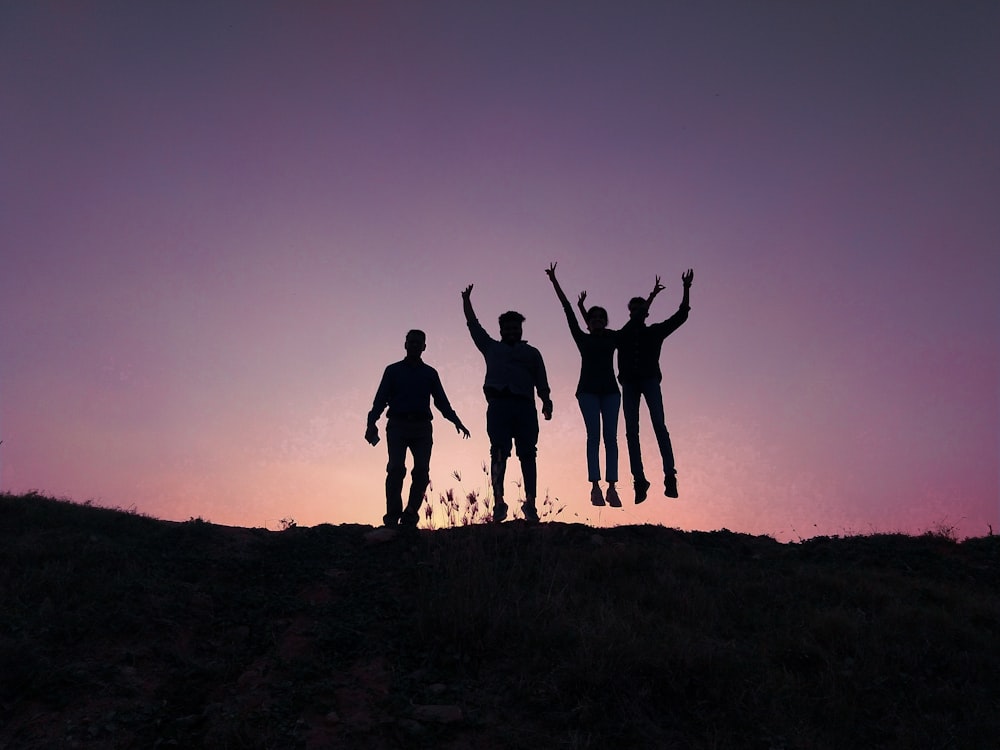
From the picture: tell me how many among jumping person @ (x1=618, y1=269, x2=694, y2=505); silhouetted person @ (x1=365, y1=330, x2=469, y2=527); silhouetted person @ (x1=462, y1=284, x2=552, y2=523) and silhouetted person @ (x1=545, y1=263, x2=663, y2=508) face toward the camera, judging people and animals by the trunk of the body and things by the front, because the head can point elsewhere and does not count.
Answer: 4

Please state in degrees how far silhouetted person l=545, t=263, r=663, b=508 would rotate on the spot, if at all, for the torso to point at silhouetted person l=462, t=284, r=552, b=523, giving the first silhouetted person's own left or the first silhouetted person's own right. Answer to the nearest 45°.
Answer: approximately 90° to the first silhouetted person's own right

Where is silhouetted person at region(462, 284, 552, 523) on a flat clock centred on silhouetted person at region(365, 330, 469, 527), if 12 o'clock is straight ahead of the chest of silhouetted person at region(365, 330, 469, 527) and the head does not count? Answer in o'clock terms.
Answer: silhouetted person at region(462, 284, 552, 523) is roughly at 10 o'clock from silhouetted person at region(365, 330, 469, 527).

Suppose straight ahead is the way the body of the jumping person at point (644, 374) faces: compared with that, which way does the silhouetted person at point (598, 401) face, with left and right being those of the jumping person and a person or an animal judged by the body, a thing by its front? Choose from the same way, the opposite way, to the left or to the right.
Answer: the same way

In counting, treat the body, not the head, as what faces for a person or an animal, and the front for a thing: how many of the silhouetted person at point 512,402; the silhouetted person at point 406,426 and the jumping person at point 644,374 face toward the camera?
3

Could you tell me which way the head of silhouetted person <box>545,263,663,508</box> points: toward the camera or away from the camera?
toward the camera

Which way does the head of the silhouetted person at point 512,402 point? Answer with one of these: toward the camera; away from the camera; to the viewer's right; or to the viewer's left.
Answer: toward the camera

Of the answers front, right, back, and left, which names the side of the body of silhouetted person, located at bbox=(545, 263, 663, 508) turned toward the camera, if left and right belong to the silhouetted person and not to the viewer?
front

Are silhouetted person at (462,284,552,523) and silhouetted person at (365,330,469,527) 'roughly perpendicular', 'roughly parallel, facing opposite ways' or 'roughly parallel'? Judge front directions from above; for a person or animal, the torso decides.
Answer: roughly parallel

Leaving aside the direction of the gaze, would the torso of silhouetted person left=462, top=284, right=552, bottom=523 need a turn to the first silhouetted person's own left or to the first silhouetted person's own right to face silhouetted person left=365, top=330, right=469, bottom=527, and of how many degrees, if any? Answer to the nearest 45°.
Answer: approximately 90° to the first silhouetted person's own right

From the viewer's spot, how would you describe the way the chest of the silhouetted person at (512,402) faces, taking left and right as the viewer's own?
facing the viewer

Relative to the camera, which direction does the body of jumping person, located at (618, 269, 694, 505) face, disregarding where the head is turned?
toward the camera

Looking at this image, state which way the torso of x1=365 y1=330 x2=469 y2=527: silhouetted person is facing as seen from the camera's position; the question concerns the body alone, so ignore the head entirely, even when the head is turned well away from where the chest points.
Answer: toward the camera

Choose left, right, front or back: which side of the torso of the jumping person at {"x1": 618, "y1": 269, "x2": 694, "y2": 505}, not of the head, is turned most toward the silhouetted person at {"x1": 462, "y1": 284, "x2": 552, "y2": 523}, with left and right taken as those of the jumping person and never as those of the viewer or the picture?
right

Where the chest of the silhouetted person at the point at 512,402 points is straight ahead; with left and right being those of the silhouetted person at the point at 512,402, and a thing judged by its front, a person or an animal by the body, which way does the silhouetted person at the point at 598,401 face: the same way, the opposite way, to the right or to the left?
the same way
